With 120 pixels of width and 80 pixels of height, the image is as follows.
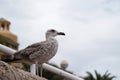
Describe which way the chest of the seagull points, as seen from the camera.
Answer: to the viewer's right
